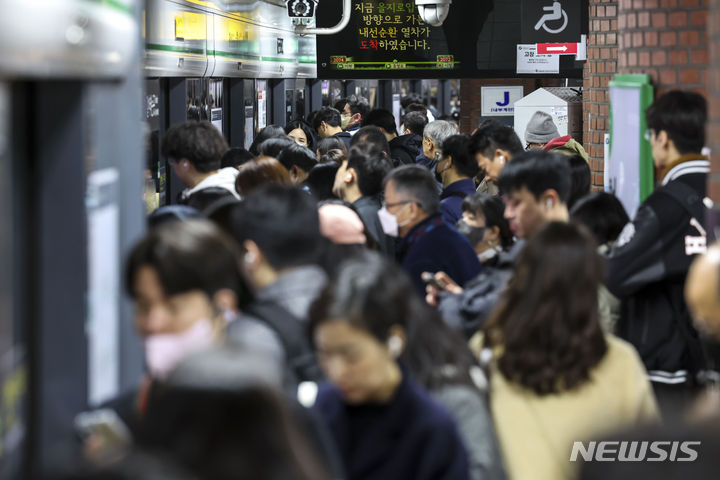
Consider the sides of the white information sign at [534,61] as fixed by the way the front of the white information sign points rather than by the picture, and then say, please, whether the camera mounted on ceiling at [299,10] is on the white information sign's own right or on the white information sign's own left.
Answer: on the white information sign's own right

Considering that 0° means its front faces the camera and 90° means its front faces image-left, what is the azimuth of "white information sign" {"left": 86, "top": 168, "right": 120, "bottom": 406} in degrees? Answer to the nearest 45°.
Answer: approximately 315°

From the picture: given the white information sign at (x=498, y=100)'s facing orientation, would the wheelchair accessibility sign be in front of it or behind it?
in front

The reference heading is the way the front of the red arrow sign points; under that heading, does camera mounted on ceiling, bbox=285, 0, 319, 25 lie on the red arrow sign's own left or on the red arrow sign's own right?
on the red arrow sign's own right

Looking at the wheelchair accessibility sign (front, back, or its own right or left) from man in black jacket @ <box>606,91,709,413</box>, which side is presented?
front

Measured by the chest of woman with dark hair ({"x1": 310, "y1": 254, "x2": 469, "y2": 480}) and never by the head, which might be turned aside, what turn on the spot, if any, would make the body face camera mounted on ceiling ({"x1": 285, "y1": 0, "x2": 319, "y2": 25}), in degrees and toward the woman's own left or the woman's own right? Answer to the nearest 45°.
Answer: approximately 135° to the woman's own right

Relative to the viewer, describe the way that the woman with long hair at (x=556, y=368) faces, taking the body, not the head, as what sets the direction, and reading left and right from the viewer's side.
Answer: facing away from the viewer

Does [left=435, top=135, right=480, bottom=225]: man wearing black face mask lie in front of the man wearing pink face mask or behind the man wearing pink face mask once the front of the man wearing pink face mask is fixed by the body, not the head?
behind

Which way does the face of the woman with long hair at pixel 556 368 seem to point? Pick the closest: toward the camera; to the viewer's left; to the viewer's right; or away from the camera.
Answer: away from the camera

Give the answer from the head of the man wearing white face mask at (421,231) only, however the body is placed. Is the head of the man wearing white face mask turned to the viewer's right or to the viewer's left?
to the viewer's left
